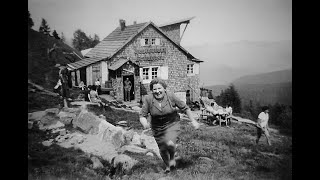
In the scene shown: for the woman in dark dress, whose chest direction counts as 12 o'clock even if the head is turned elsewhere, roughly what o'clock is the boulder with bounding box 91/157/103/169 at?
The boulder is roughly at 3 o'clock from the woman in dark dress.

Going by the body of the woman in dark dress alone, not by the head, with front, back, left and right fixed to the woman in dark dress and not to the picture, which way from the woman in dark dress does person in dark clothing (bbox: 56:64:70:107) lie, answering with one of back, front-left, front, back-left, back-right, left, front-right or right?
right

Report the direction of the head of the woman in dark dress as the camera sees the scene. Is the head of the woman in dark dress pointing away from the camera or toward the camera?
toward the camera

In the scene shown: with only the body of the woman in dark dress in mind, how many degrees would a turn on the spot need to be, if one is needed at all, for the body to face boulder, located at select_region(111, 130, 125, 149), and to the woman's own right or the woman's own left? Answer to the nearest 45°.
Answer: approximately 90° to the woman's own right

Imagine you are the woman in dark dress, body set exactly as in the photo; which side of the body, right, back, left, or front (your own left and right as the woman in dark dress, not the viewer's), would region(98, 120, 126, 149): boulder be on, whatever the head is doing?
right

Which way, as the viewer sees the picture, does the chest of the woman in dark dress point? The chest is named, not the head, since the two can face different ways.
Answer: toward the camera

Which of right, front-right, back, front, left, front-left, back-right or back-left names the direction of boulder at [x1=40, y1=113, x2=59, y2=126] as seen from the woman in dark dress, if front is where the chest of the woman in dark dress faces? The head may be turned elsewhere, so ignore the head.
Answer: right

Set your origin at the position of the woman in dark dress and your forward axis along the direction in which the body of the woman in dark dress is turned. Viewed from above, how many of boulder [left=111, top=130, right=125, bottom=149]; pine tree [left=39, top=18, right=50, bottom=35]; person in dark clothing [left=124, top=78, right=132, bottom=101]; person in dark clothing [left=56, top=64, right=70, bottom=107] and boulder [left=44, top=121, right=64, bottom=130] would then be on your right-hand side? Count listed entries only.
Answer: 5

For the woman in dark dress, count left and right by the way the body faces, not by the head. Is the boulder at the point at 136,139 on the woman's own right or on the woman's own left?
on the woman's own right

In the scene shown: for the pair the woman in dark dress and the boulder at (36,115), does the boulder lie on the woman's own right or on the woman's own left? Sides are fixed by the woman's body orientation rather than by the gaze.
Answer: on the woman's own right

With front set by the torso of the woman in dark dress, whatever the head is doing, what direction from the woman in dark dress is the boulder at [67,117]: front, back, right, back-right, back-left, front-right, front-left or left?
right
